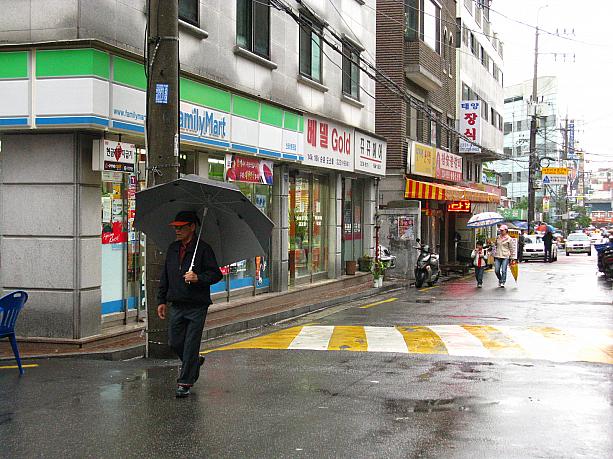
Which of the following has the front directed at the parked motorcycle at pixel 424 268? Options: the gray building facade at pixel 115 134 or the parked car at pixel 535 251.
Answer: the parked car

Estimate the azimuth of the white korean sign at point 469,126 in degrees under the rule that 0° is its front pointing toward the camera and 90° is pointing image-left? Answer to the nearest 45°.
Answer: approximately 0°

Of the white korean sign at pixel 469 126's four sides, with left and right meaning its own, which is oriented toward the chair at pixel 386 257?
front

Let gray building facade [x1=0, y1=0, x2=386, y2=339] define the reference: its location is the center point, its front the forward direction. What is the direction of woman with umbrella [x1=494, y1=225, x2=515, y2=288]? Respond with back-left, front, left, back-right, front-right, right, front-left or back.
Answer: left

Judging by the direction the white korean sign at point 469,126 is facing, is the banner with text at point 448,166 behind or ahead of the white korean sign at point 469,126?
ahead

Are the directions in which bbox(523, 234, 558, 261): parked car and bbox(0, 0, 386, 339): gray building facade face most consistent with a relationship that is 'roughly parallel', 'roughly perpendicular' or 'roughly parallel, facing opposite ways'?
roughly perpendicular

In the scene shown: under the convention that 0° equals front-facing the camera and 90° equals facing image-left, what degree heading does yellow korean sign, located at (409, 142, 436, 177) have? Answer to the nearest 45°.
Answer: approximately 315°

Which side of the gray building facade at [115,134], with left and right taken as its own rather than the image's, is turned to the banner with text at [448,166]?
left

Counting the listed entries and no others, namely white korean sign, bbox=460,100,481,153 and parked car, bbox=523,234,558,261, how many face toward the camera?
2

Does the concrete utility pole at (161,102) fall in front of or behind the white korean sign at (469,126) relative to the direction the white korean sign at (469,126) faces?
in front
